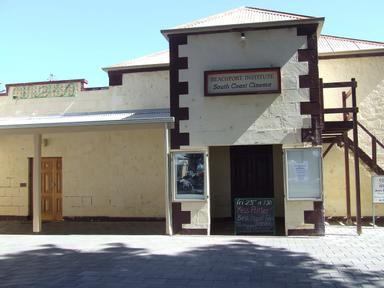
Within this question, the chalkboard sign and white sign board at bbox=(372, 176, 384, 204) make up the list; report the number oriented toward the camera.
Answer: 2

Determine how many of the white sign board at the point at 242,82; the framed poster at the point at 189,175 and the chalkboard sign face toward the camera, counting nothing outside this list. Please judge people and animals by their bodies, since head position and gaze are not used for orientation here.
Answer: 3

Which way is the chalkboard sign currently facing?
toward the camera

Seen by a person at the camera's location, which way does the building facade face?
facing the viewer

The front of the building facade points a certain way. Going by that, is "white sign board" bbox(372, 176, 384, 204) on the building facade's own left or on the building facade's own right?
on the building facade's own left

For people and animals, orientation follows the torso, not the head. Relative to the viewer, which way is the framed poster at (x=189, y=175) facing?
toward the camera

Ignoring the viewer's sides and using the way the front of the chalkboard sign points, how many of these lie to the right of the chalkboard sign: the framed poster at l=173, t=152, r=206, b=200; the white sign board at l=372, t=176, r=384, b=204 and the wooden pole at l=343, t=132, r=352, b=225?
1
